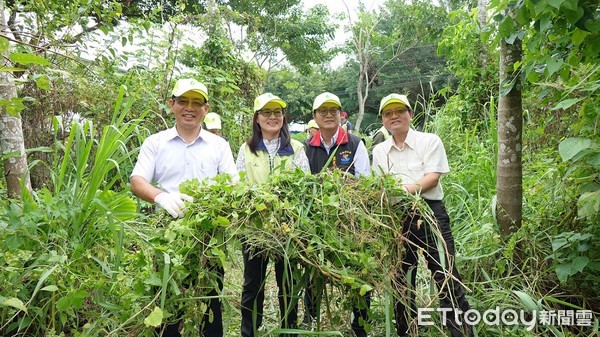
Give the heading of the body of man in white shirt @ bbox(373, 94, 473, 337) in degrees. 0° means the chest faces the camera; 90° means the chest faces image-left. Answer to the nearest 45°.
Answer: approximately 45°

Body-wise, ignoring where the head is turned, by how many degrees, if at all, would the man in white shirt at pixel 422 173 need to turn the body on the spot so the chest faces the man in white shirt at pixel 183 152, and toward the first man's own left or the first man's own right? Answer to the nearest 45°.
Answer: approximately 45° to the first man's own right

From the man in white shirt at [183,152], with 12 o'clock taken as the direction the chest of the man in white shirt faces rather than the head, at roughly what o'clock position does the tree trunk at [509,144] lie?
The tree trunk is roughly at 9 o'clock from the man in white shirt.

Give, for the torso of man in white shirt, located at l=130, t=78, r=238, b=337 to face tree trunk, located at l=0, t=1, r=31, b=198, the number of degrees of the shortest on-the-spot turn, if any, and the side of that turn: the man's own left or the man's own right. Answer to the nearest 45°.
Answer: approximately 90° to the man's own right

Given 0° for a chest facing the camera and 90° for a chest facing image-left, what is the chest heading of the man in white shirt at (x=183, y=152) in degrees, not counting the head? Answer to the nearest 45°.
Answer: approximately 0°
